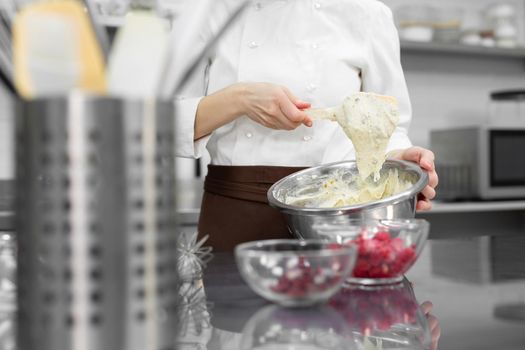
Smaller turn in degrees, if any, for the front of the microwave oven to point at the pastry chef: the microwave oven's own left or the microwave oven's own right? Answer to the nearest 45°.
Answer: approximately 45° to the microwave oven's own right

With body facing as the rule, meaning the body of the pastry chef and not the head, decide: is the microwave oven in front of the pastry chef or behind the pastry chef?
behind

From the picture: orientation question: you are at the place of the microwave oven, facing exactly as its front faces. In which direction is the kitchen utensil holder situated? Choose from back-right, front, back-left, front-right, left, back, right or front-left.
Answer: front-right

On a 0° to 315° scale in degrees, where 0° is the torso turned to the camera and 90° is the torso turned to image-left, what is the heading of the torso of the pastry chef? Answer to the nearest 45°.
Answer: approximately 0°

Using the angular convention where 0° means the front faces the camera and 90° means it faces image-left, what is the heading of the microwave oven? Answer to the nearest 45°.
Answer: approximately 315°

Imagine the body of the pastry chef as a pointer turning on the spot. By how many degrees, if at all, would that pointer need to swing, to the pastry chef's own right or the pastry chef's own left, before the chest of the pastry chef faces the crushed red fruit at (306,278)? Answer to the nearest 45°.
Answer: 0° — they already face it
